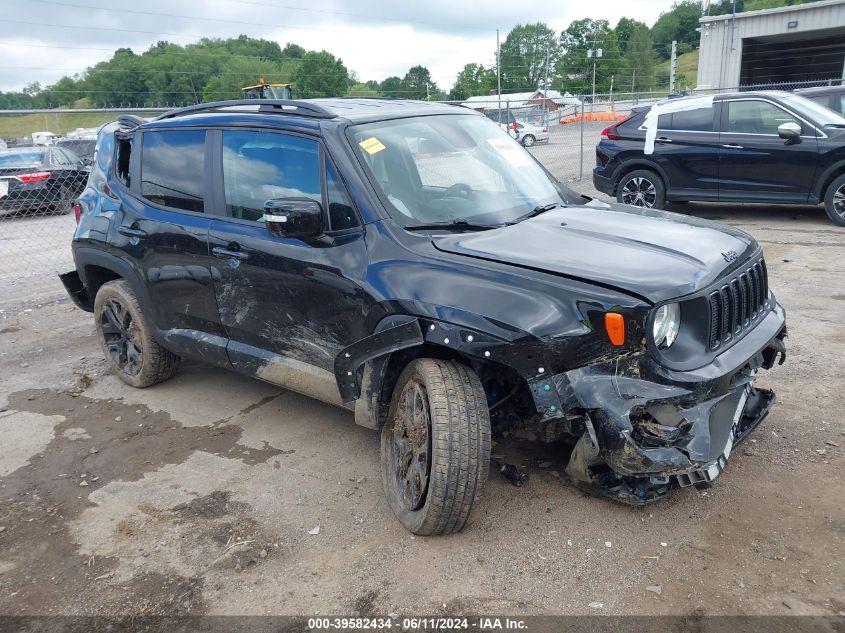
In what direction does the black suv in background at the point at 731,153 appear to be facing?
to the viewer's right

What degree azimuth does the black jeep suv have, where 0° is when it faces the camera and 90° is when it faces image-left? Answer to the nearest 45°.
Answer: approximately 315°

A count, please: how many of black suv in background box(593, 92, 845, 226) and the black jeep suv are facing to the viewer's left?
0

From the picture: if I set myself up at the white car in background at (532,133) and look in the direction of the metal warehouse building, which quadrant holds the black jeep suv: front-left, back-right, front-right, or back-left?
back-right

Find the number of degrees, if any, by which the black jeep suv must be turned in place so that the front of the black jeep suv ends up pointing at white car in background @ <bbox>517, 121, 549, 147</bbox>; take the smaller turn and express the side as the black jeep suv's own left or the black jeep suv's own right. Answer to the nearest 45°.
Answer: approximately 135° to the black jeep suv's own left
